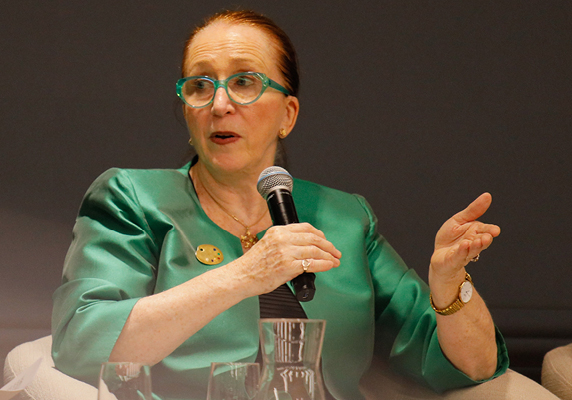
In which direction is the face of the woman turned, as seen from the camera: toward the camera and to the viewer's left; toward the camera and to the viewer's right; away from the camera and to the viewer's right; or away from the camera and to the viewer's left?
toward the camera and to the viewer's left

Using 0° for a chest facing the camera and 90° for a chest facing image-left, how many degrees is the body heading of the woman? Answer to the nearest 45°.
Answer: approximately 0°

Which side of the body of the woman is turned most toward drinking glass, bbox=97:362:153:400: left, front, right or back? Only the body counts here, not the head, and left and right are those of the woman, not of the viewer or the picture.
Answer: front

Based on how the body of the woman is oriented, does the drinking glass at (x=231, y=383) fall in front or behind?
in front
